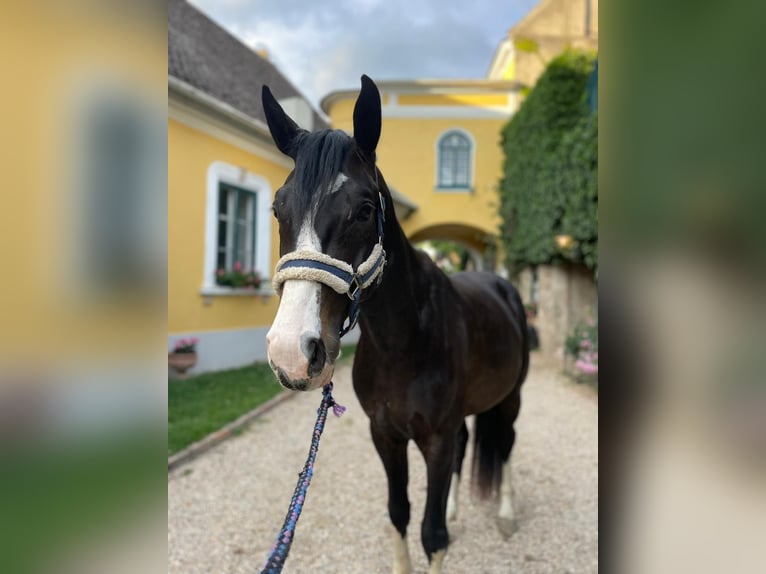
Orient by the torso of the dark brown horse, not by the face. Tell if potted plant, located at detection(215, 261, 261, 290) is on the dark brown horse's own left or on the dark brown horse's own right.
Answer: on the dark brown horse's own right

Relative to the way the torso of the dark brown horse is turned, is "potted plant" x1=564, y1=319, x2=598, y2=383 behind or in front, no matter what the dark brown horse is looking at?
behind

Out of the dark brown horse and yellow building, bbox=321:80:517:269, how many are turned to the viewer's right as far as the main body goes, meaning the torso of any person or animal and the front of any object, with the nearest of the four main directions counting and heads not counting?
0

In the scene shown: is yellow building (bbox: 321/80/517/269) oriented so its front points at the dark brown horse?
yes

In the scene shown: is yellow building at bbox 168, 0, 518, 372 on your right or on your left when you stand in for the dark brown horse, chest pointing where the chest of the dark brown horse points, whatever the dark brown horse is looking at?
on your right

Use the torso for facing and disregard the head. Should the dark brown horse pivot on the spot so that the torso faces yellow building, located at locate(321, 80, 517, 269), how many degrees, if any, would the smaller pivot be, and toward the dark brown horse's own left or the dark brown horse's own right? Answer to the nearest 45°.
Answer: approximately 135° to the dark brown horse's own right

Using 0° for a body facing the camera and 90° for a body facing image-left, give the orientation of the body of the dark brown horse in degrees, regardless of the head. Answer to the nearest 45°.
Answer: approximately 45°

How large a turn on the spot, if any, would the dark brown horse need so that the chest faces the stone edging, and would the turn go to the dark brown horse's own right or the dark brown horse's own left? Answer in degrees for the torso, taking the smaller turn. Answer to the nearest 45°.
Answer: approximately 90° to the dark brown horse's own right

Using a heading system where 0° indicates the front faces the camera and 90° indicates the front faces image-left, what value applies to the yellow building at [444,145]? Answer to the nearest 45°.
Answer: approximately 0°
